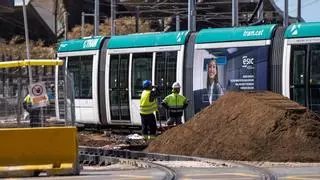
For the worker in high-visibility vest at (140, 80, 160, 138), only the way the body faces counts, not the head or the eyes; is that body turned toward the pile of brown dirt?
no

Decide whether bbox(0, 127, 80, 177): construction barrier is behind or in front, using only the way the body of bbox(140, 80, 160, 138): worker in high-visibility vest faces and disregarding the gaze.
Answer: behind

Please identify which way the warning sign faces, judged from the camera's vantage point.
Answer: facing the viewer

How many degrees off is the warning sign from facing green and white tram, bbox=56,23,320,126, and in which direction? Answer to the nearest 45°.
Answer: approximately 135° to its left

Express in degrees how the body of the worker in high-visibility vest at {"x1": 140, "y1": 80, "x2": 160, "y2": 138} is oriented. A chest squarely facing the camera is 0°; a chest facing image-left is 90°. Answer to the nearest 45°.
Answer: approximately 225°
